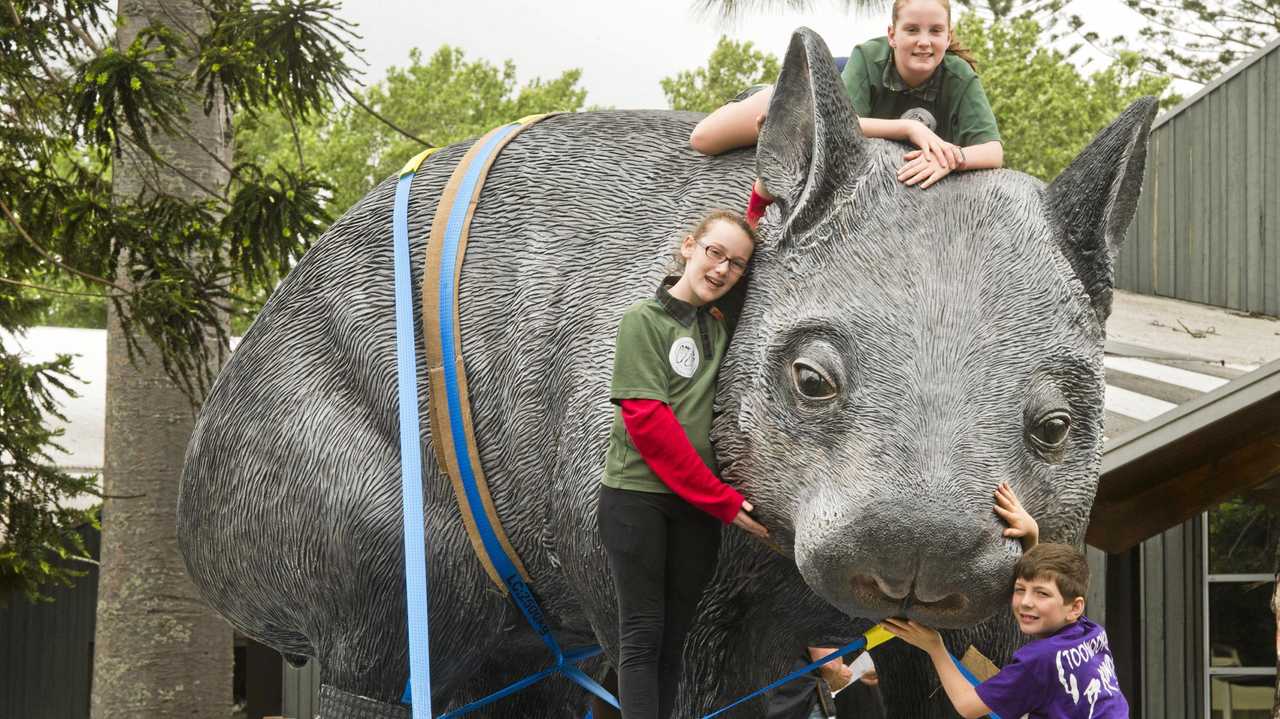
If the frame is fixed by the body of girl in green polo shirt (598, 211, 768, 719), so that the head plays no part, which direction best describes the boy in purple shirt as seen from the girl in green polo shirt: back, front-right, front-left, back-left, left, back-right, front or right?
front-left

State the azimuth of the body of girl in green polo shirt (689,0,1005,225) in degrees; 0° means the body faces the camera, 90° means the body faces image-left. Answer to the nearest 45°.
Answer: approximately 0°

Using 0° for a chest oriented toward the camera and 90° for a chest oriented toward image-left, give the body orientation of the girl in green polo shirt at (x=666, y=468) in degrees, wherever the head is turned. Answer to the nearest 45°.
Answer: approximately 315°

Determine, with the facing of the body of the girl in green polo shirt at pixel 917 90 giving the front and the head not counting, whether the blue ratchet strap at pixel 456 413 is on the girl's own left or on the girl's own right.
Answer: on the girl's own right

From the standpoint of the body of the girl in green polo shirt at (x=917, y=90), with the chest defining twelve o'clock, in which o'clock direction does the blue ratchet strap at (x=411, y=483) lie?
The blue ratchet strap is roughly at 3 o'clock from the girl in green polo shirt.
